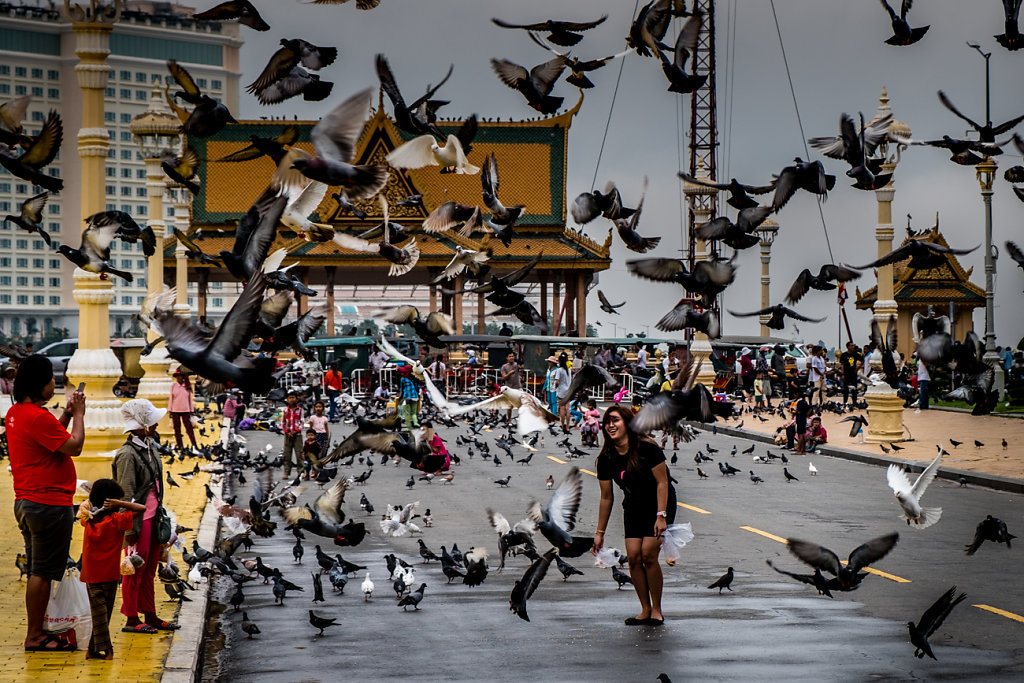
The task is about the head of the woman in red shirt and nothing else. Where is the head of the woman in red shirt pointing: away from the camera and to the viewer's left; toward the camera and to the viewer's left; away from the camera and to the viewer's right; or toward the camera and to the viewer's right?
away from the camera and to the viewer's right

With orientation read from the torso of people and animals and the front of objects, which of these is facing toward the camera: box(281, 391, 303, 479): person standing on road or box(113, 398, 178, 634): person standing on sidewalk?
box(281, 391, 303, 479): person standing on road

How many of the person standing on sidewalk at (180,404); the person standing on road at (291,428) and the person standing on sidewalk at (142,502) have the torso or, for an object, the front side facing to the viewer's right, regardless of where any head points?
1

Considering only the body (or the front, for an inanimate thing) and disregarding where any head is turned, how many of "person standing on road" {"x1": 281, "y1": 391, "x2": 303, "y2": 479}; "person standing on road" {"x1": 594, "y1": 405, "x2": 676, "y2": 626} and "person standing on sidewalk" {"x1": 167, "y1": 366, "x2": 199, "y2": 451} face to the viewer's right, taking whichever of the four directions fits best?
0

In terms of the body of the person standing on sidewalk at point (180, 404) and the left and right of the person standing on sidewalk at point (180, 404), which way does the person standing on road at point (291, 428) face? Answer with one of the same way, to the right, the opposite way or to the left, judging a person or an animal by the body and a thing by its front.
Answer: the same way

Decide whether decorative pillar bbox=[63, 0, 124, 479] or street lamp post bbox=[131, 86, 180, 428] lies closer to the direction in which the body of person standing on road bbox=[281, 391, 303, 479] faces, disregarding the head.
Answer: the decorative pillar

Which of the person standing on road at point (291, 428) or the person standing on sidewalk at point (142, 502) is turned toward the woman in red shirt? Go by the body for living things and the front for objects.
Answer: the person standing on road at point (291, 428)

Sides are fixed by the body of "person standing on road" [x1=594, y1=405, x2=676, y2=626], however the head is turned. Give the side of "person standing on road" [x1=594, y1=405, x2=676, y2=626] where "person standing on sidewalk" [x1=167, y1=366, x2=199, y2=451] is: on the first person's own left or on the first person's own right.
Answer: on the first person's own right

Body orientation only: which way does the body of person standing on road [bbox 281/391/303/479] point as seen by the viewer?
toward the camera

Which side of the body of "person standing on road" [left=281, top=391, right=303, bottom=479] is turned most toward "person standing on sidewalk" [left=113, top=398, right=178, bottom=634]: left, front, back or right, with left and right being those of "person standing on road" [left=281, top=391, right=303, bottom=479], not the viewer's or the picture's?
front

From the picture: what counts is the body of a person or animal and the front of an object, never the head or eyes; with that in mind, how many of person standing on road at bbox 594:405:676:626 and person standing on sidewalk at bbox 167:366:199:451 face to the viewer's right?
0

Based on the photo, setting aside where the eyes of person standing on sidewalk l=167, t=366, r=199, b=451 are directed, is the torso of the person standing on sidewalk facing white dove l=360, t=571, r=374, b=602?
yes

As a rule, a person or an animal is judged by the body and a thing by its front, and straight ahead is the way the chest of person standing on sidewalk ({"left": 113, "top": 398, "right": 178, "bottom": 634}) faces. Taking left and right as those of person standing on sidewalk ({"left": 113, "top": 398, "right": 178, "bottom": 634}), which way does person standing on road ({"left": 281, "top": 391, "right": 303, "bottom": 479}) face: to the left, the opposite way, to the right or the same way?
to the right

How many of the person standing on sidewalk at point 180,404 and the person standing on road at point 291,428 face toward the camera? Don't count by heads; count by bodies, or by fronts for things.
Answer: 2

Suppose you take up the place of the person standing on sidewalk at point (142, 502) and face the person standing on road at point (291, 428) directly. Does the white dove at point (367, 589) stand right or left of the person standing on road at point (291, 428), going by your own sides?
right

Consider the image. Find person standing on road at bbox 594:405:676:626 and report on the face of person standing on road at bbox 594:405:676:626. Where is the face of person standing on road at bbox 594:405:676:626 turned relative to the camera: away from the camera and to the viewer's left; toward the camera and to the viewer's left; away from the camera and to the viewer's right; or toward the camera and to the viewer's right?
toward the camera and to the viewer's left
